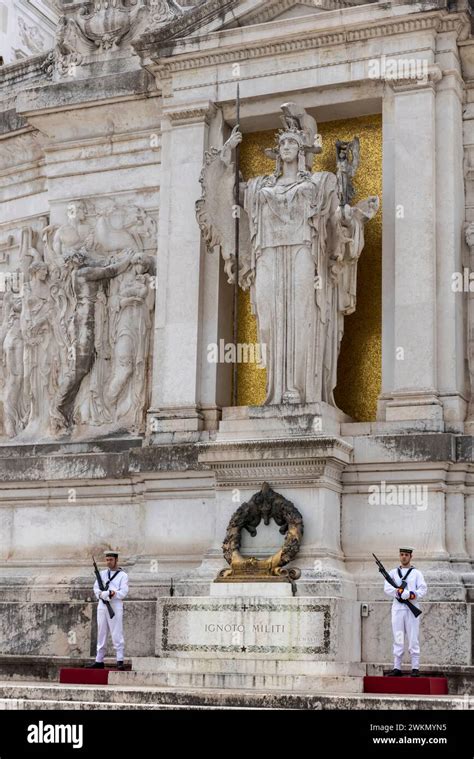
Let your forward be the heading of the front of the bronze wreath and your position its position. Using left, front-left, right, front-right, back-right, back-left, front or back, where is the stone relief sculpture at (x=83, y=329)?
back-right

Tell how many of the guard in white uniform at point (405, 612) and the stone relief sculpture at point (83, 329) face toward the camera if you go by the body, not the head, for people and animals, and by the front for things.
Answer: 2

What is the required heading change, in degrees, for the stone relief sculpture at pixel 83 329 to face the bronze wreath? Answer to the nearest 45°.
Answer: approximately 45° to its left

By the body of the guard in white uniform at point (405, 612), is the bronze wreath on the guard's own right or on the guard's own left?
on the guard's own right

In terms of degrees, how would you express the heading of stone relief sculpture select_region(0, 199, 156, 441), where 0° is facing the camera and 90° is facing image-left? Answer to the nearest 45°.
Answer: approximately 0°

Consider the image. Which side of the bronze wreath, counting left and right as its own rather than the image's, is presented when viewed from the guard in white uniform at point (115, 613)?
right

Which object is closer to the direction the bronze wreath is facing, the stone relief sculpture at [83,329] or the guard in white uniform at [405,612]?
the guard in white uniform

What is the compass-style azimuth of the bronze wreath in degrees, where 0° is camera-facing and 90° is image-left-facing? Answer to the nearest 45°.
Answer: approximately 0°

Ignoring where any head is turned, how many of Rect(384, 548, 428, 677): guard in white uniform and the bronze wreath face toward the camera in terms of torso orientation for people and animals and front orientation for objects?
2
